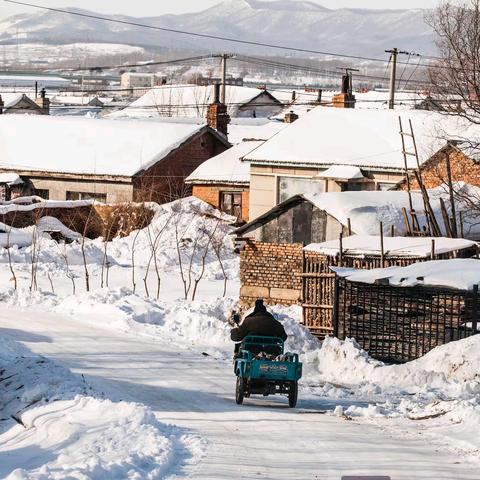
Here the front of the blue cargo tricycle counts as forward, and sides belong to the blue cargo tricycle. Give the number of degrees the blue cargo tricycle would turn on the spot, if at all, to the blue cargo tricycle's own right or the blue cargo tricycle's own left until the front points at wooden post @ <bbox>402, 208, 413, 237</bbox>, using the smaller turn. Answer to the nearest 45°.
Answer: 0° — it already faces it

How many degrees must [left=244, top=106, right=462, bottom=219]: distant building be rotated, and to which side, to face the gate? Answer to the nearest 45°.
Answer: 0° — it already faces it

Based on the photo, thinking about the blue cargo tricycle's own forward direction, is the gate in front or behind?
in front

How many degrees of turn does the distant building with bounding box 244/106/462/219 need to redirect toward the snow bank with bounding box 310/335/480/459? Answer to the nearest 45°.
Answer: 0° — it already faces it

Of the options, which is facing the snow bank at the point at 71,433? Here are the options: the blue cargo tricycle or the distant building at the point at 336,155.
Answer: the distant building

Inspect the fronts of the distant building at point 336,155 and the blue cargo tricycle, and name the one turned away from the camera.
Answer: the blue cargo tricycle

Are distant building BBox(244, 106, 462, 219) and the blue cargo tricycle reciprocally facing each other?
yes

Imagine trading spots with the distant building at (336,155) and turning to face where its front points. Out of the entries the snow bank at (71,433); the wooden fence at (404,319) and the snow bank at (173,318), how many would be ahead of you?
3

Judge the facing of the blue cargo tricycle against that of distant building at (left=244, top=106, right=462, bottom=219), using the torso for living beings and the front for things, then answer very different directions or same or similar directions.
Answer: very different directions

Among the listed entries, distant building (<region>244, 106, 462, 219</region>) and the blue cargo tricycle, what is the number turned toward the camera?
1

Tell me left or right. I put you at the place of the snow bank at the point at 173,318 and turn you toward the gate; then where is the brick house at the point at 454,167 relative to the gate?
left

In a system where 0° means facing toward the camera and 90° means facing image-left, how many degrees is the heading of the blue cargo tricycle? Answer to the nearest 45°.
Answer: approximately 180°
